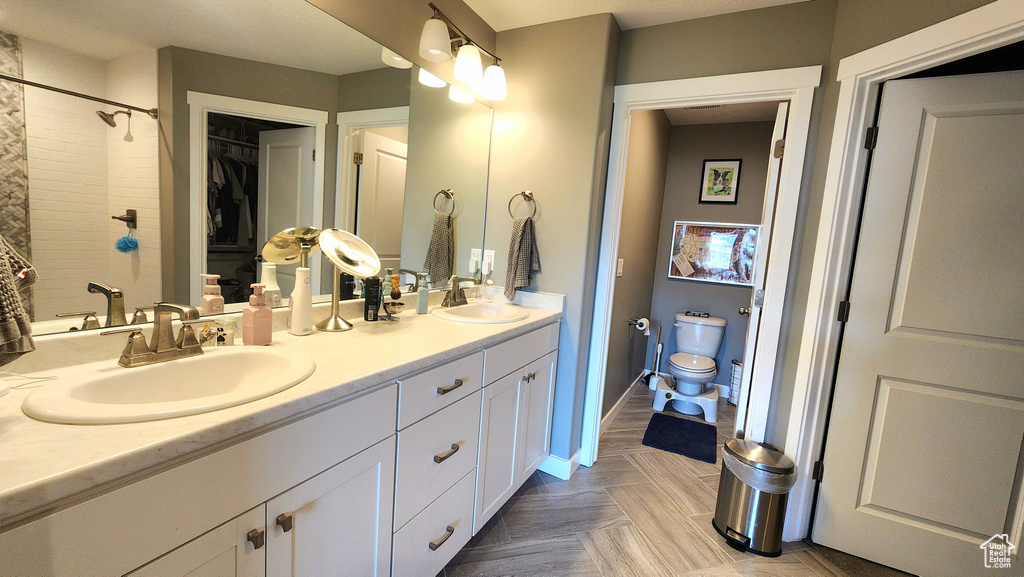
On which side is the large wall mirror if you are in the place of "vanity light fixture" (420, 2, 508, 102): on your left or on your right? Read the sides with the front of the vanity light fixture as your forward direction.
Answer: on your right

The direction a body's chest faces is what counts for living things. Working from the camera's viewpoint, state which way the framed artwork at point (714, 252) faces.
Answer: facing the viewer

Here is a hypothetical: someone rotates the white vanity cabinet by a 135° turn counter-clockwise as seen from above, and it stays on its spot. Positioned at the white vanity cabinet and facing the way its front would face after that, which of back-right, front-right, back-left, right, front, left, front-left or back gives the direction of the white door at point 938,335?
right

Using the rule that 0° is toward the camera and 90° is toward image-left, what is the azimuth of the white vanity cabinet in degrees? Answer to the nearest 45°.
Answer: approximately 315°

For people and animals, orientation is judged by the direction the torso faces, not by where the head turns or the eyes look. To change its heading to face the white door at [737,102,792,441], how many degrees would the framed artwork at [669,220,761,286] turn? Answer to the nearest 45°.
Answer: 0° — it already faces it

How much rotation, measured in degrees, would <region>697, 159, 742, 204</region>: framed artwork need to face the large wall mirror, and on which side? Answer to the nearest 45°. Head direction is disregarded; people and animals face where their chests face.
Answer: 0° — it already faces it

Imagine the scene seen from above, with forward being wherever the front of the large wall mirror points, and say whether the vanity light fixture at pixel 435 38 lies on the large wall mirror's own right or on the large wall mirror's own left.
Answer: on the large wall mirror's own left

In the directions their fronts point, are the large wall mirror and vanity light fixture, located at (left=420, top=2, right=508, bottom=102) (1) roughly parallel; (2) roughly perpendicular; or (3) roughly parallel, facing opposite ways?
roughly parallel

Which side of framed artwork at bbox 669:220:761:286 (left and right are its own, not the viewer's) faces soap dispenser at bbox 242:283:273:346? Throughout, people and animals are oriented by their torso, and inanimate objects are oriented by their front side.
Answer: front

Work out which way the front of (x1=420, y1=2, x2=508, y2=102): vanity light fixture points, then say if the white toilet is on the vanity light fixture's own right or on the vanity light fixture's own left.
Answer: on the vanity light fixture's own left

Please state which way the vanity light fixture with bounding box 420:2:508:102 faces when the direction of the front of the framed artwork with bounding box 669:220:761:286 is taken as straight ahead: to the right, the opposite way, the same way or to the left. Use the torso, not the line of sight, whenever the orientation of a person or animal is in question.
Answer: to the left

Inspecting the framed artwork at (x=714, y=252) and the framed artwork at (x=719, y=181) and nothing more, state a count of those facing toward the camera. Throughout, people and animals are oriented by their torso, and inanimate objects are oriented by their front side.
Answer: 2

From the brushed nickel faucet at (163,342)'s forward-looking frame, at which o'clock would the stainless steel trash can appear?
The stainless steel trash can is roughly at 11 o'clock from the brushed nickel faucet.

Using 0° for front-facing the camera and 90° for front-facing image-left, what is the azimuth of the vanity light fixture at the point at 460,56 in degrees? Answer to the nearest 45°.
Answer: approximately 315°

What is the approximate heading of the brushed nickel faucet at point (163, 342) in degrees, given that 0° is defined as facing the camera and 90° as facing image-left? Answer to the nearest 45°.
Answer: approximately 315°
